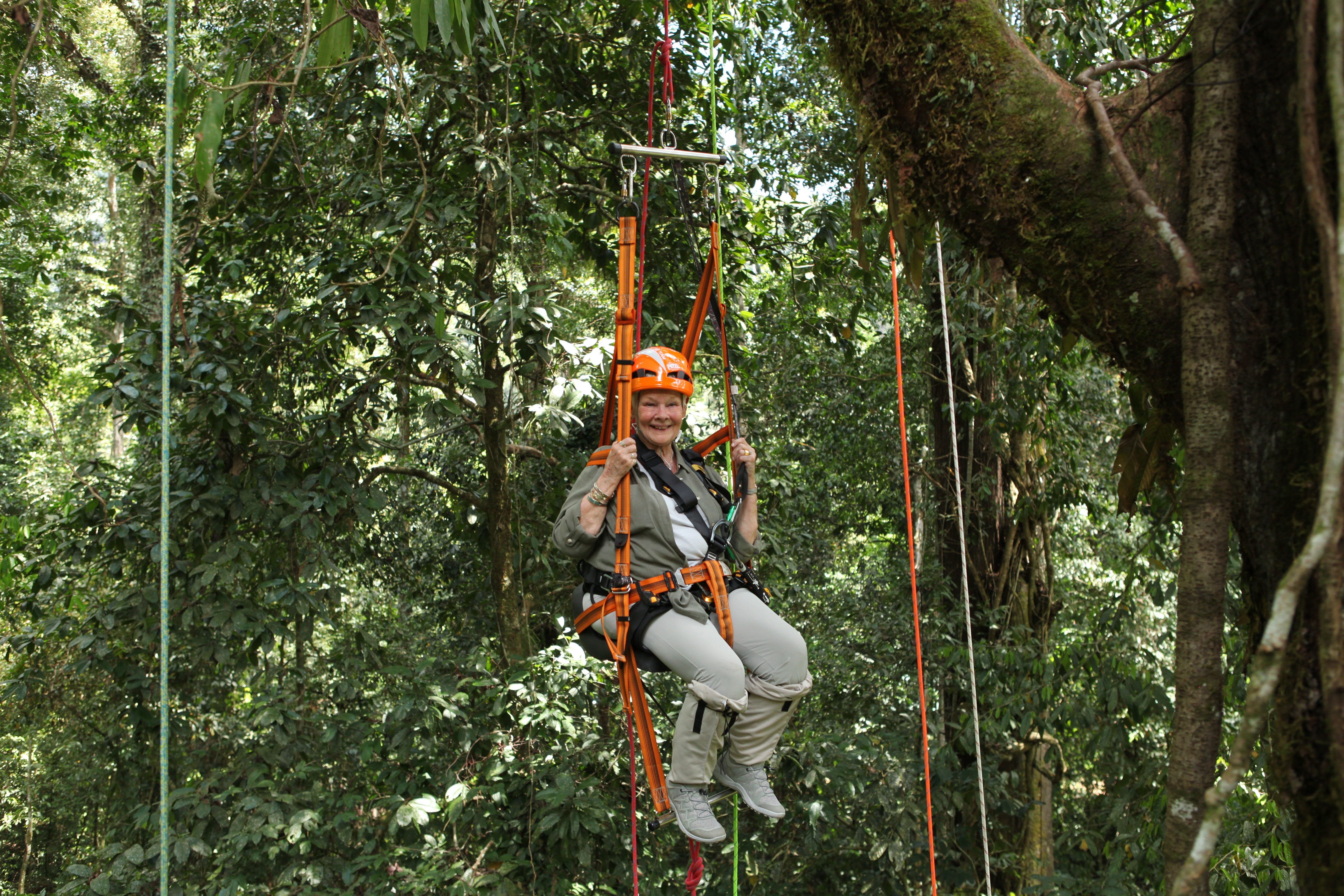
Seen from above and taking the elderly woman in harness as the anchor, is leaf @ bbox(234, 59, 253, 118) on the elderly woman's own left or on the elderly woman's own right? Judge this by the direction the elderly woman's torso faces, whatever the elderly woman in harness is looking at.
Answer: on the elderly woman's own right

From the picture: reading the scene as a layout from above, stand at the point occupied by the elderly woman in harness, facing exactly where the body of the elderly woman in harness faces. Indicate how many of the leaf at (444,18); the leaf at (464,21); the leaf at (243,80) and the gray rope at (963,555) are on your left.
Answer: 1

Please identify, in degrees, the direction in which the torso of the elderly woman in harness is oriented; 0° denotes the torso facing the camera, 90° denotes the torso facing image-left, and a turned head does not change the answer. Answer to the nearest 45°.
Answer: approximately 315°

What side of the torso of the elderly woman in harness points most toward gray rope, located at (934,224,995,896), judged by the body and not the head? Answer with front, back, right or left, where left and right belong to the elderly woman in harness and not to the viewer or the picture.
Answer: left

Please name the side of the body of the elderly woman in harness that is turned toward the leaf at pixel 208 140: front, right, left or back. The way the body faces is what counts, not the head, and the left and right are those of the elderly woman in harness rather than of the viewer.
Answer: right

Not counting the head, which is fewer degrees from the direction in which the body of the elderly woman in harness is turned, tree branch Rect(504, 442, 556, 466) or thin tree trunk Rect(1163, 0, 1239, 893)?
the thin tree trunk
